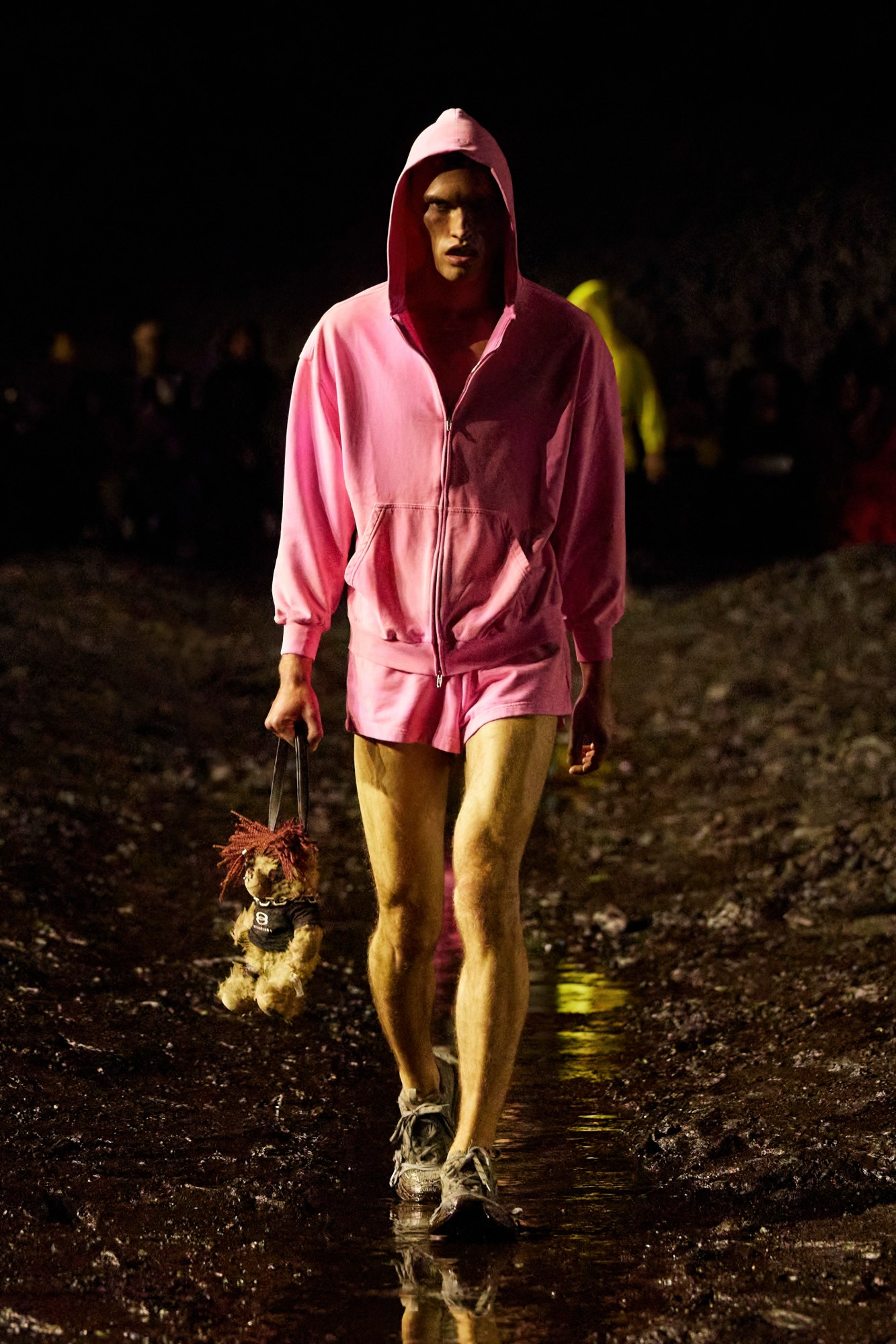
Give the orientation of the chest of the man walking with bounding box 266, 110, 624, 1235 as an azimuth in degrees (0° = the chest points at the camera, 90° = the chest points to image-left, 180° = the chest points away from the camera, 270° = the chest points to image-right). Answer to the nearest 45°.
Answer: approximately 0°

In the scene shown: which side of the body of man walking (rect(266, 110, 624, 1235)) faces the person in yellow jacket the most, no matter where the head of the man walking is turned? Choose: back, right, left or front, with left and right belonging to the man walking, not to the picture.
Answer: back
